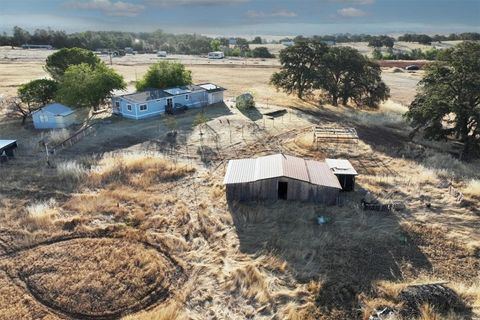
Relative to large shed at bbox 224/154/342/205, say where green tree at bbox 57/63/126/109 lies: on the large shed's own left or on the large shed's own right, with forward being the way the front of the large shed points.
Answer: on the large shed's own right

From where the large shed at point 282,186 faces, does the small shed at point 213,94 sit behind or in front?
behind

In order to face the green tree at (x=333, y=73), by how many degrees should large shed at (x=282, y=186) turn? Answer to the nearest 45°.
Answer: approximately 180°

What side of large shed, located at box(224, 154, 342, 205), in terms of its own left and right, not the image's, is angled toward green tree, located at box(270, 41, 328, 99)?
back

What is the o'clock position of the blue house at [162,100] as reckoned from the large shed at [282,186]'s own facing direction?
The blue house is roughly at 5 o'clock from the large shed.

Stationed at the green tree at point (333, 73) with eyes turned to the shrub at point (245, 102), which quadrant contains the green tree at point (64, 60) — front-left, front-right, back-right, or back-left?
front-right

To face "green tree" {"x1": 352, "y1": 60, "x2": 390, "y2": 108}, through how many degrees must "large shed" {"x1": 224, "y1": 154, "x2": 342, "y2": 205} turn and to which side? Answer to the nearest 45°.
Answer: approximately 180°

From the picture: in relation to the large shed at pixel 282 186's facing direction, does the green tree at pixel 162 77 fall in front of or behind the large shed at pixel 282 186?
behind

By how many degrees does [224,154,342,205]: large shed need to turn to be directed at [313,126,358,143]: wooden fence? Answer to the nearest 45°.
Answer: approximately 180°

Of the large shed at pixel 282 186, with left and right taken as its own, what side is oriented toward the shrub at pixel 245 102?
back

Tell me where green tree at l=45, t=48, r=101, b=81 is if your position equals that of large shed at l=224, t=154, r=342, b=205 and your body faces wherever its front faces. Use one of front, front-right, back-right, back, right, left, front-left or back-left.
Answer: back-right

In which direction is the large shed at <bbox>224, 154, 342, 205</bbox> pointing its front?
toward the camera
